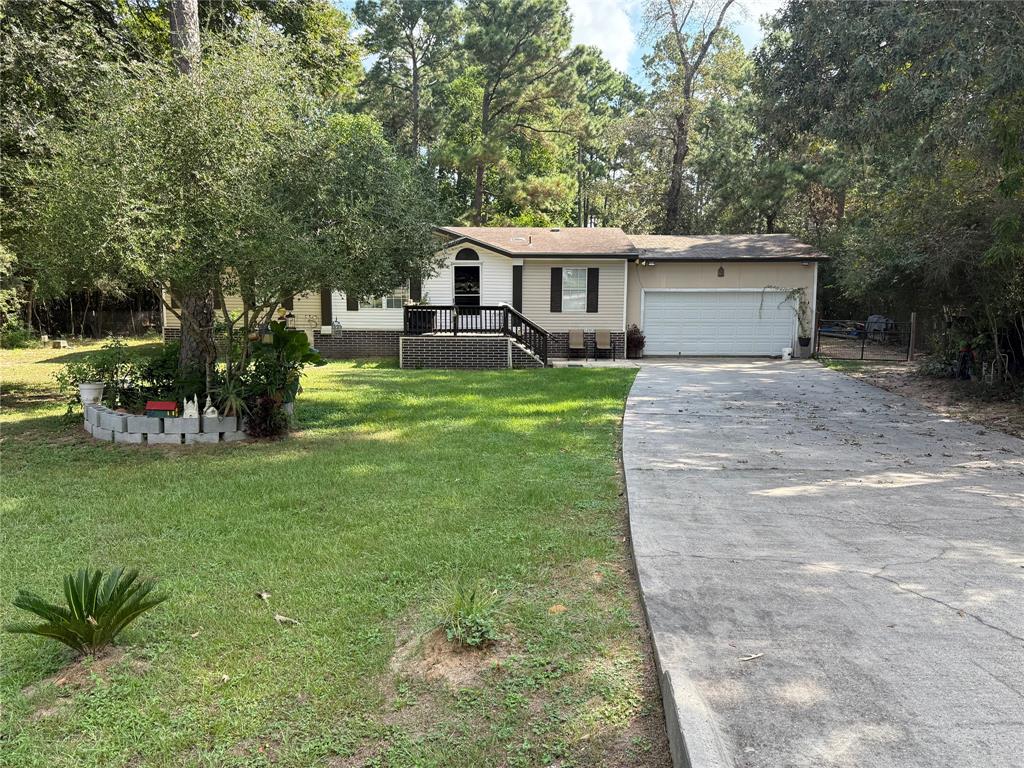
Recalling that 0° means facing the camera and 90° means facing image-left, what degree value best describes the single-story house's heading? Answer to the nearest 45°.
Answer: approximately 0°

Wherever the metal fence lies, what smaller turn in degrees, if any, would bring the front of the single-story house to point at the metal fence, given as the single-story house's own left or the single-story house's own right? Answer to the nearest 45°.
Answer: approximately 90° to the single-story house's own left

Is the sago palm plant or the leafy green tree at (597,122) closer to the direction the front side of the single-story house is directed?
the sago palm plant

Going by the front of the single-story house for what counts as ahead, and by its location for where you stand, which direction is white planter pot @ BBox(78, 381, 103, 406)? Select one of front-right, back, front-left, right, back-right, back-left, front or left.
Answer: front-right

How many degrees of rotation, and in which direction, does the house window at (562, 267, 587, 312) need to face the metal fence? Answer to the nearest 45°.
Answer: approximately 90° to its left

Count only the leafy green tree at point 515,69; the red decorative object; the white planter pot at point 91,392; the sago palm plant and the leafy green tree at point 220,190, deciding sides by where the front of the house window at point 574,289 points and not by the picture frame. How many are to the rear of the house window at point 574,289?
1

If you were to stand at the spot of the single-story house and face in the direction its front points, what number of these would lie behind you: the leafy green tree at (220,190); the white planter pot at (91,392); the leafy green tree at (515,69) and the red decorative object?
1

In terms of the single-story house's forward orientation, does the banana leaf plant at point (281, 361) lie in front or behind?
in front

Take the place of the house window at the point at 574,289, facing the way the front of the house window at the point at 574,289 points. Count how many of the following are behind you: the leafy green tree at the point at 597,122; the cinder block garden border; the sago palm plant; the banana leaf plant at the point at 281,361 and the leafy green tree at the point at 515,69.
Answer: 2

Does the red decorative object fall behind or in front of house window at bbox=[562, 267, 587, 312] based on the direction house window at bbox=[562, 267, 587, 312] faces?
in front

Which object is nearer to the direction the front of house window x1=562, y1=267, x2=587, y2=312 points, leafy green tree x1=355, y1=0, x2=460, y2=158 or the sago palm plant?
the sago palm plant

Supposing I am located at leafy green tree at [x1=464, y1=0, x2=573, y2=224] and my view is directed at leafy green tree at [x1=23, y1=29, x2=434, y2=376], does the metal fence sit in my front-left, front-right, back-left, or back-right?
front-left

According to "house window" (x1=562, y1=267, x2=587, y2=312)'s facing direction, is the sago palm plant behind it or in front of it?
in front

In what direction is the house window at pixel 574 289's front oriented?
toward the camera

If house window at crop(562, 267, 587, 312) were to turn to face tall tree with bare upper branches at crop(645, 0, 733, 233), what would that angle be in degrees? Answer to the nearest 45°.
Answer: approximately 135° to its left

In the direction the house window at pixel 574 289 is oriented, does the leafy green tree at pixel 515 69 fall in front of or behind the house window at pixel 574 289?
behind

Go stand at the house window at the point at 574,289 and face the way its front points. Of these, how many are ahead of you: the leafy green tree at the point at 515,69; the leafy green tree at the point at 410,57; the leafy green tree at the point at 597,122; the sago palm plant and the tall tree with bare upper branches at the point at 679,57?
1

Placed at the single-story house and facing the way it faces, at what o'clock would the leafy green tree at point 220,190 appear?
The leafy green tree is roughly at 1 o'clock from the single-story house.
